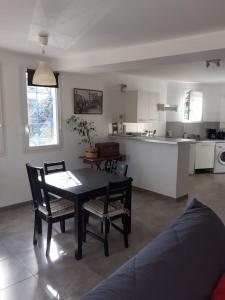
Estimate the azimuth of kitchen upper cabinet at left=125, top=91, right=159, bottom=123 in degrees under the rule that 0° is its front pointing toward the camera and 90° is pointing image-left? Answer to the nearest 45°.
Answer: approximately 315°

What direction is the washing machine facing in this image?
toward the camera

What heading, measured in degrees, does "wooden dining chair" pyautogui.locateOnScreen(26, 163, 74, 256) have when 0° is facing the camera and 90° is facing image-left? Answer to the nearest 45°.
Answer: approximately 225°

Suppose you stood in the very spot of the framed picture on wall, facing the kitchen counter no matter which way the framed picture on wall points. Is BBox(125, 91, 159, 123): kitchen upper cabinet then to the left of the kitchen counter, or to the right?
left

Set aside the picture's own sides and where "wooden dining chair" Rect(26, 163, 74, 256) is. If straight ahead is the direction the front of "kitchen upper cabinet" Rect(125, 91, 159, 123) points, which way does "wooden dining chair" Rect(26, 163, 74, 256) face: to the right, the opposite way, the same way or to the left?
to the left

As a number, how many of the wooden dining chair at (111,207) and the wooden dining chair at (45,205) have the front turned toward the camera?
0

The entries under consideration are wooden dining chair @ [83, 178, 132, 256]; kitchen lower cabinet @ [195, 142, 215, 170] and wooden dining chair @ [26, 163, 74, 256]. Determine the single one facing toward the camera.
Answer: the kitchen lower cabinet

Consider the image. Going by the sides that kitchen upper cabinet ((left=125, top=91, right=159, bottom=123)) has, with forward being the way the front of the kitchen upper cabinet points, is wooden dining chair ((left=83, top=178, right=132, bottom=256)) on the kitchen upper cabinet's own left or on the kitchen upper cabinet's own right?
on the kitchen upper cabinet's own right

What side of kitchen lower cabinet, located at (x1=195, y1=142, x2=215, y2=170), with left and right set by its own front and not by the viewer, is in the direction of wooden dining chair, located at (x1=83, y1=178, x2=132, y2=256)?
front

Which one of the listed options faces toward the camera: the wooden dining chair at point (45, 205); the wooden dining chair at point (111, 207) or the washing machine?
the washing machine

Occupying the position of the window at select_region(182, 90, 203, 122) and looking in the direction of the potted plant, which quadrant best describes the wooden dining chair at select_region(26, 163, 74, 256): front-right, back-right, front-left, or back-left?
front-left

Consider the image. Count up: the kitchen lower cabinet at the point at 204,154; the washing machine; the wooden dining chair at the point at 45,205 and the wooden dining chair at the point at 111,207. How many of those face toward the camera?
2

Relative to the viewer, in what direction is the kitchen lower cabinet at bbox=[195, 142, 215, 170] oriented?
toward the camera

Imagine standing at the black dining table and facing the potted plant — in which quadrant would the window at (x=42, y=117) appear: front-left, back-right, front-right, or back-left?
front-left
